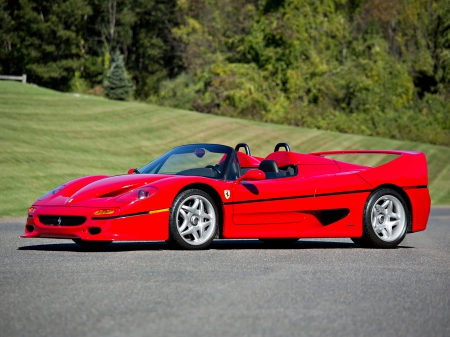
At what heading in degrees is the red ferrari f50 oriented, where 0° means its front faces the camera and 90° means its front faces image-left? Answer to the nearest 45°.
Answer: approximately 45°
